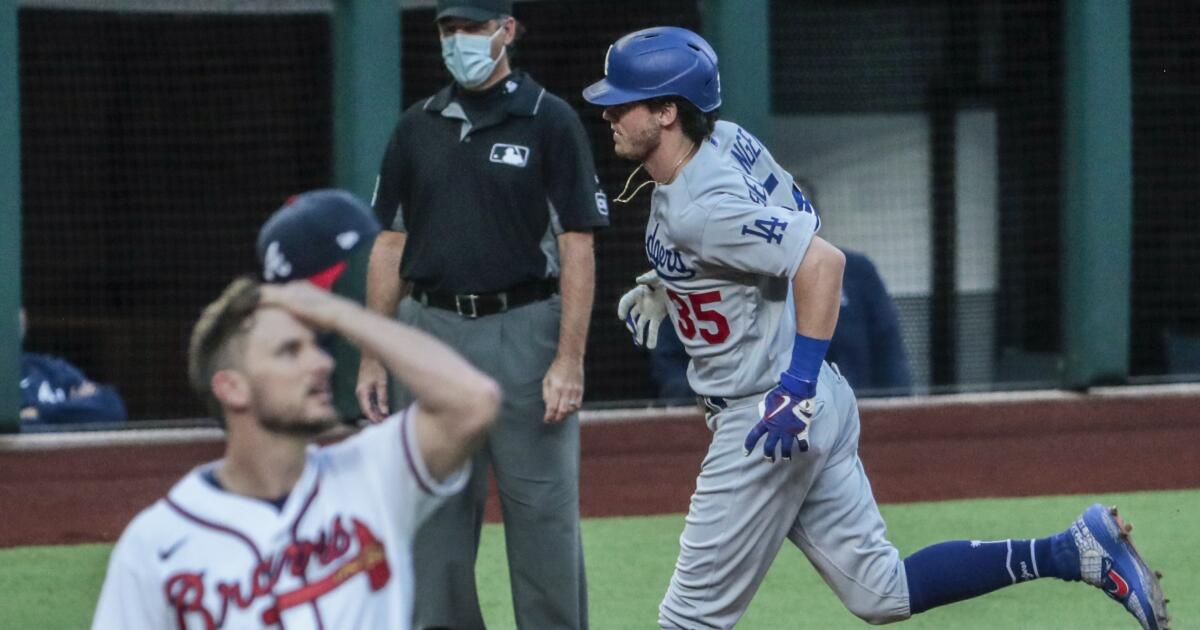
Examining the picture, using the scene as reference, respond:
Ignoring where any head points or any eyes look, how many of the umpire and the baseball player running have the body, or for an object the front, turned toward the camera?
1

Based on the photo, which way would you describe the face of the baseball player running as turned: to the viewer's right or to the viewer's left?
to the viewer's left

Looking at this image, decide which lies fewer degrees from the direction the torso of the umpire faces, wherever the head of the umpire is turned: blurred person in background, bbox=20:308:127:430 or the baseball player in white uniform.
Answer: the baseball player in white uniform

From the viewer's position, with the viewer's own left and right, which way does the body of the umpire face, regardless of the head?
facing the viewer

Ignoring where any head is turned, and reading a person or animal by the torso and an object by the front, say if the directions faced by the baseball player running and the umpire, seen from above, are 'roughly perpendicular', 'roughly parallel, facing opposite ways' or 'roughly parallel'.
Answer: roughly perpendicular

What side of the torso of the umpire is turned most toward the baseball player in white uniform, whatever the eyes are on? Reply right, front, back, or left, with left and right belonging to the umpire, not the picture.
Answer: front

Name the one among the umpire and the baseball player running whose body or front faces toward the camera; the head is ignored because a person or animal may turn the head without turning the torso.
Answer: the umpire

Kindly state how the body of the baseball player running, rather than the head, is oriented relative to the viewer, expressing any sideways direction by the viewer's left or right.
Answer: facing to the left of the viewer

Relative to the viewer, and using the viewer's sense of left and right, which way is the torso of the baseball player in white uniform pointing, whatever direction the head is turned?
facing the viewer and to the right of the viewer

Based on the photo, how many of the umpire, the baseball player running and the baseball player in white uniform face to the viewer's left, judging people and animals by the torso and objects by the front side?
1

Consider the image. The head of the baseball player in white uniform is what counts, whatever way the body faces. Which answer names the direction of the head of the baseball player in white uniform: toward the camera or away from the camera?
toward the camera

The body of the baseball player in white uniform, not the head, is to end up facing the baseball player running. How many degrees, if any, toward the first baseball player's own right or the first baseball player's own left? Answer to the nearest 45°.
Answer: approximately 90° to the first baseball player's own left
